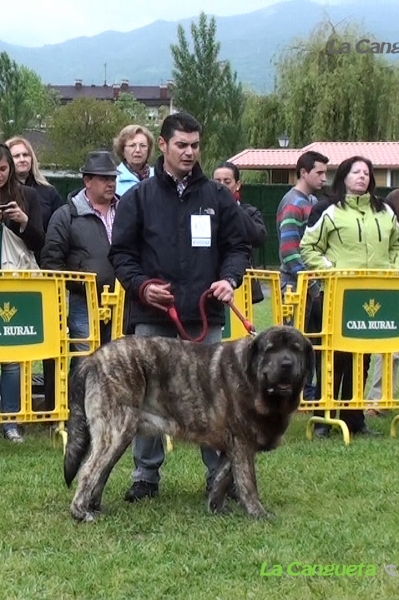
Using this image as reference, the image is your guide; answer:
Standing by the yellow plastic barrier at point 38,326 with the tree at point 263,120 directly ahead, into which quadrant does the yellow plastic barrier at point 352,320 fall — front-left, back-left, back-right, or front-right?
front-right

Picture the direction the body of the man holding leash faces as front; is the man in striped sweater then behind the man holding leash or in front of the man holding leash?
behind

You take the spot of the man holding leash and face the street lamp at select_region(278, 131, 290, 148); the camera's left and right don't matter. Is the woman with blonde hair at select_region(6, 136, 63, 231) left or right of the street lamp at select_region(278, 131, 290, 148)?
left

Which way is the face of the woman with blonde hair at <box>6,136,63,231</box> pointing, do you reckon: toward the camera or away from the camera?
toward the camera

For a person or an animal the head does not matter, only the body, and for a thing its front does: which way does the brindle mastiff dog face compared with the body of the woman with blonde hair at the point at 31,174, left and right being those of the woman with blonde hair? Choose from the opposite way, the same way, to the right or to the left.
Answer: to the left

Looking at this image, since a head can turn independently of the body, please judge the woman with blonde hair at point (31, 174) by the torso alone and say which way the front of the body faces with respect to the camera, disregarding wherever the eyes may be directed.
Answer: toward the camera

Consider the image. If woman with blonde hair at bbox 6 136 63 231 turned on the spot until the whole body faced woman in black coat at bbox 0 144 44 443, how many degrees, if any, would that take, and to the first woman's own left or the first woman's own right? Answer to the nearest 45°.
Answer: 0° — they already face them

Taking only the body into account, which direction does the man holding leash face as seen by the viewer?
toward the camera

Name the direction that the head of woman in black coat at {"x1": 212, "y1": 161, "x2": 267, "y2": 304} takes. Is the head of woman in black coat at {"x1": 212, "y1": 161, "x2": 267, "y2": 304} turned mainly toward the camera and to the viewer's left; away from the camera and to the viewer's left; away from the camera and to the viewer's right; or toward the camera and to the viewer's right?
toward the camera and to the viewer's left

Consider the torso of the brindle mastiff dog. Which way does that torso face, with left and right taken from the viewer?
facing to the right of the viewer

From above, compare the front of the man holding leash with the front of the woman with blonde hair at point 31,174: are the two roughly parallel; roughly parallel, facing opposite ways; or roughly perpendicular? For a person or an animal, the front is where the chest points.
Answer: roughly parallel

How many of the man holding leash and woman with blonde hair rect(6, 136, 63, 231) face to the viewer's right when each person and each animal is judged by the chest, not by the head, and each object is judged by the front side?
0

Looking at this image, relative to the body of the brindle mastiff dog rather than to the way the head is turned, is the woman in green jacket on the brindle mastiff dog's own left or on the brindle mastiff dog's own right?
on the brindle mastiff dog's own left

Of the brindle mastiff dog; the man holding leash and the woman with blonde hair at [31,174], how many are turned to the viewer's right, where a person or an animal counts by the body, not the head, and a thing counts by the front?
1
